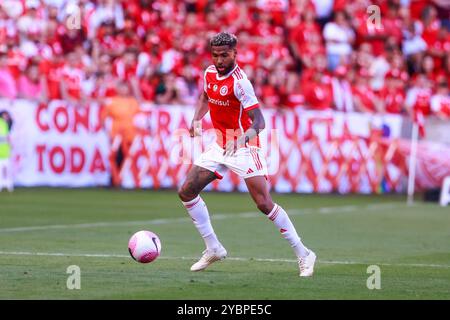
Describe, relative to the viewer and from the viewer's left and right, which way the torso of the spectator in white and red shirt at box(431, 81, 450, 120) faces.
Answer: facing the viewer

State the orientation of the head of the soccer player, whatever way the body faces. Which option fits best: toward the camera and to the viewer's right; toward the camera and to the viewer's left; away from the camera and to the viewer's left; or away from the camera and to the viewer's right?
toward the camera and to the viewer's left

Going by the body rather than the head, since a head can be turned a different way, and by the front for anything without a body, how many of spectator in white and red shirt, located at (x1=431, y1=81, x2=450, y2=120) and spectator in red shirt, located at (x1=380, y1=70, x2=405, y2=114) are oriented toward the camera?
2

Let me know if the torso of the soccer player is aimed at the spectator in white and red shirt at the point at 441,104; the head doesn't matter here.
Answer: no

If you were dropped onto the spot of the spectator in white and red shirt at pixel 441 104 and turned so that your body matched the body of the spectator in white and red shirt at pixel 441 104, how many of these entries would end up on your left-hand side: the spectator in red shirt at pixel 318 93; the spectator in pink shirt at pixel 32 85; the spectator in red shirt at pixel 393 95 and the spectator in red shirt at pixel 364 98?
0

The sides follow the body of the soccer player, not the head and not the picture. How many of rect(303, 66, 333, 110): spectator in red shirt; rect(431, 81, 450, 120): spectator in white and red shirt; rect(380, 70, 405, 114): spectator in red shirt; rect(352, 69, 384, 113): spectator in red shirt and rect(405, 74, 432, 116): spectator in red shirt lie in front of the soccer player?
0

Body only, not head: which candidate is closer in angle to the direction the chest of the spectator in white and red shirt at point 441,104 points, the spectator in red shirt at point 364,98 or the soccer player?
the soccer player

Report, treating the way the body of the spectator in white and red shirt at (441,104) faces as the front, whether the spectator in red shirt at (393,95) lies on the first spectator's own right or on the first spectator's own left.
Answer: on the first spectator's own right

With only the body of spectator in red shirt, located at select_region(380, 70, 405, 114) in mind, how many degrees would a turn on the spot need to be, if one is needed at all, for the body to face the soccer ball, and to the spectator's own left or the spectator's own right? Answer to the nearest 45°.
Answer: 0° — they already face it

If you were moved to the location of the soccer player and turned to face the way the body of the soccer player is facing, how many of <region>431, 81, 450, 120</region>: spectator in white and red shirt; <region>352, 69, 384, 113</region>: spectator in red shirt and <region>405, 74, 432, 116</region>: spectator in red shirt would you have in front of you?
0

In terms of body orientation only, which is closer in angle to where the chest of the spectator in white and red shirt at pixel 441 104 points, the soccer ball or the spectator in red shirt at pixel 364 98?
the soccer ball

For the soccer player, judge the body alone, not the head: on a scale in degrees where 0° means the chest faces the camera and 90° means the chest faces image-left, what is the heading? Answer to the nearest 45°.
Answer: approximately 45°

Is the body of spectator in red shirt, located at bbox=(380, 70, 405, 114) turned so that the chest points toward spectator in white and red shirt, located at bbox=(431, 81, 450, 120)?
no

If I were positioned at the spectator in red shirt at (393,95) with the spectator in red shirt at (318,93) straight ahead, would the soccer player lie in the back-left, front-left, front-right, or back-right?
front-left

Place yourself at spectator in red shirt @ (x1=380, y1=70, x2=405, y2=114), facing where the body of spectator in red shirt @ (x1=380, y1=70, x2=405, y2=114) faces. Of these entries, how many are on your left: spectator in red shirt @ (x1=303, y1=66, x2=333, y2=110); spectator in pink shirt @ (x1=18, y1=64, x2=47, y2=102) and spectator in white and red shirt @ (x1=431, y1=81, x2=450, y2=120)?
1
